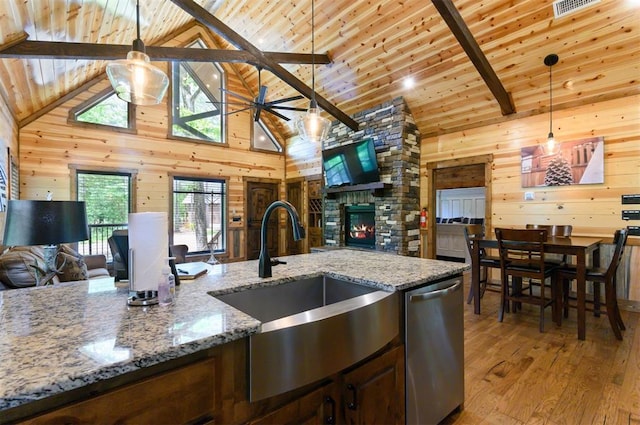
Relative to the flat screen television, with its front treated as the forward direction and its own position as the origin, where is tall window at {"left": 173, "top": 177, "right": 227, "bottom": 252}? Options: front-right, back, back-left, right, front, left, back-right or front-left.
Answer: front-right

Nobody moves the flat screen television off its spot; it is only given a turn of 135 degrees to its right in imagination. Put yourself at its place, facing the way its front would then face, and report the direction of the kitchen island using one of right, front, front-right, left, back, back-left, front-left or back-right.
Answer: back

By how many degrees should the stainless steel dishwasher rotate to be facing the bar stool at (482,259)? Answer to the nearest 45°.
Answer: approximately 135° to its left

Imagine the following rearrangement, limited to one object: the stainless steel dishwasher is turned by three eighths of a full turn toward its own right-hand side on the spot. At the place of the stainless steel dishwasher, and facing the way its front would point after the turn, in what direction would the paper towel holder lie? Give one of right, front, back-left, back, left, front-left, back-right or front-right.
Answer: front-left

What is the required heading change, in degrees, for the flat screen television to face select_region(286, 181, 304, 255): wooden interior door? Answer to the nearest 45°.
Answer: approximately 90° to its right

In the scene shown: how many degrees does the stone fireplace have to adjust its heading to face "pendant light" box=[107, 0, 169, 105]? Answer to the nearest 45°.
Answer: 0° — it already faces it

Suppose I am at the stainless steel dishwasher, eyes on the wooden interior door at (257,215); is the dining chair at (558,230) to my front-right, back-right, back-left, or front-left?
front-right

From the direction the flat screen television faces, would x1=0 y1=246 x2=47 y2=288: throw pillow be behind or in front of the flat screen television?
in front

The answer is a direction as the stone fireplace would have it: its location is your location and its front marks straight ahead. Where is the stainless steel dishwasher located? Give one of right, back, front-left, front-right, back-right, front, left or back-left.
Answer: front-left

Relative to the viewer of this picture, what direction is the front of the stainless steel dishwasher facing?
facing the viewer and to the right of the viewer

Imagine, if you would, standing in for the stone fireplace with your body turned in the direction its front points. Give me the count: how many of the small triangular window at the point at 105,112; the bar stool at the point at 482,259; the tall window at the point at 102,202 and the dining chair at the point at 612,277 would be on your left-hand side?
2

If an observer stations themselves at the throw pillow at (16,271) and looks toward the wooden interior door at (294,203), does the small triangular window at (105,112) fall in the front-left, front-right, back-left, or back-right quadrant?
front-left

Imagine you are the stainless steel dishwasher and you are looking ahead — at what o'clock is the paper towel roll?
The paper towel roll is roughly at 3 o'clock from the stainless steel dishwasher.

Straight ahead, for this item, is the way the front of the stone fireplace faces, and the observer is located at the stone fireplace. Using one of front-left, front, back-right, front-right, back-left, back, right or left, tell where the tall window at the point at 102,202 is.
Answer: front-right

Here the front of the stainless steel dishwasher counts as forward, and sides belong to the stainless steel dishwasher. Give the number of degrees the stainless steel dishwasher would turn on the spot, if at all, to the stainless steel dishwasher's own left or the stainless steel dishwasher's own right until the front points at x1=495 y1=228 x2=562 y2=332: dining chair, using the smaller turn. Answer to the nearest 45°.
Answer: approximately 90° to the stainless steel dishwasher's own left

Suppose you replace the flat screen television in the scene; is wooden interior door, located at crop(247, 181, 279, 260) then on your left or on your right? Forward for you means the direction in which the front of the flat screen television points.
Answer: on your right

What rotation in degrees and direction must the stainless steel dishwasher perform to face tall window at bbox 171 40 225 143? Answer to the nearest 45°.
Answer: approximately 180°
